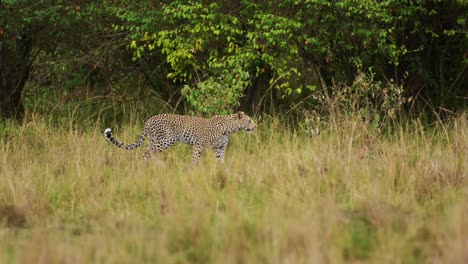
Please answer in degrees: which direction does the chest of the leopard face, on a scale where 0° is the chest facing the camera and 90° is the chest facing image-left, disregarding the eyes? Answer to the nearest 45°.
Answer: approximately 270°
